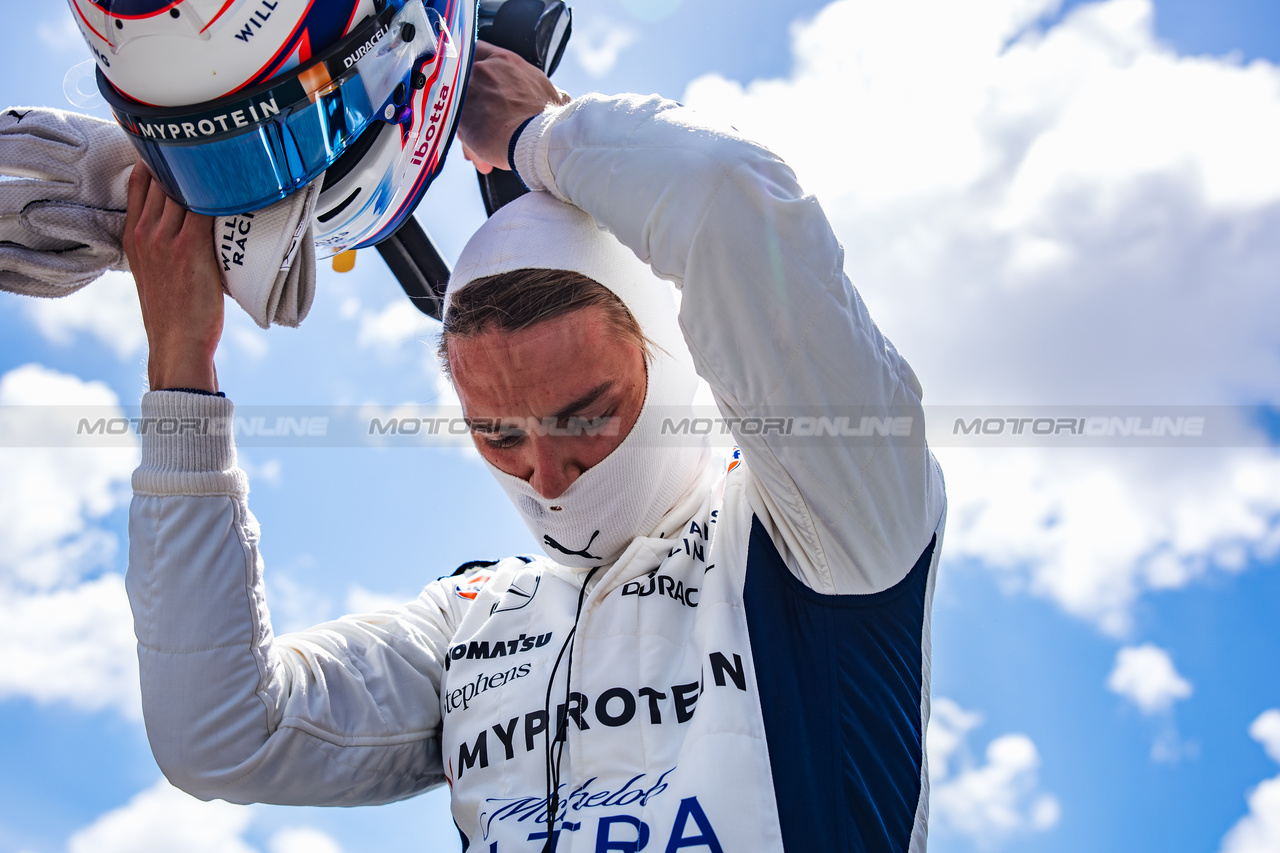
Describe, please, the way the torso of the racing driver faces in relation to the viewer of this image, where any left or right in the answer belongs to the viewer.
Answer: facing the viewer and to the left of the viewer
